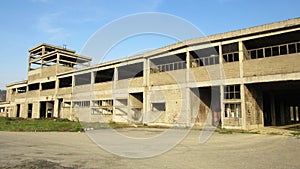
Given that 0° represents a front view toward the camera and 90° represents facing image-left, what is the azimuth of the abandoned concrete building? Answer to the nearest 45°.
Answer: approximately 45°
